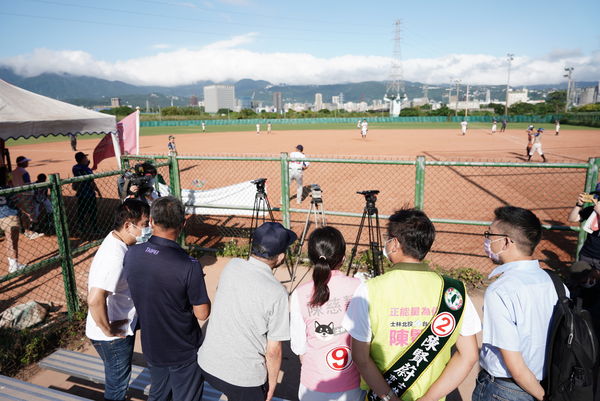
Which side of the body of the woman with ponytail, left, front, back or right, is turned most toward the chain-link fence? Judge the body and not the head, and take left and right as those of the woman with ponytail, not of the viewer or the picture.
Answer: front

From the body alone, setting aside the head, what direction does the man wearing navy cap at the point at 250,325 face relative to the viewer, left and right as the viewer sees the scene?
facing away from the viewer and to the right of the viewer

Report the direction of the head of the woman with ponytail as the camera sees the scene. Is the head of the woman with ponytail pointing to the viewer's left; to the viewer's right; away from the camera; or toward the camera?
away from the camera

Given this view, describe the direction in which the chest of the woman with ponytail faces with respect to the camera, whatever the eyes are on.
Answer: away from the camera

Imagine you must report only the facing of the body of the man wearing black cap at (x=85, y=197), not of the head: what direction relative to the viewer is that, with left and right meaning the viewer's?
facing away from the viewer and to the right of the viewer

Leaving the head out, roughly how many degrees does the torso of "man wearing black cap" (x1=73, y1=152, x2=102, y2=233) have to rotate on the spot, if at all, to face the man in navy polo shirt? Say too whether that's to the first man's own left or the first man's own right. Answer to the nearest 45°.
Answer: approximately 135° to the first man's own right

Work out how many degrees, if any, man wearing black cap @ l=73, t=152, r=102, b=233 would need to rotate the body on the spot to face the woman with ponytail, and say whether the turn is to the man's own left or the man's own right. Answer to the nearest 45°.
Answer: approximately 135° to the man's own right

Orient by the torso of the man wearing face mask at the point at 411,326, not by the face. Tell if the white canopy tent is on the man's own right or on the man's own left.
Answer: on the man's own left

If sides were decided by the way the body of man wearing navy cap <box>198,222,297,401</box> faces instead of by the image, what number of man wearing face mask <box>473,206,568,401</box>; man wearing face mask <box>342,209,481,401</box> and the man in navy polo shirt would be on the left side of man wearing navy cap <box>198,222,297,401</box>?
1

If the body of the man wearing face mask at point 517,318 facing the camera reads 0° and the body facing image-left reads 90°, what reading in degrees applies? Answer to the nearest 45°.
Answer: approximately 135°

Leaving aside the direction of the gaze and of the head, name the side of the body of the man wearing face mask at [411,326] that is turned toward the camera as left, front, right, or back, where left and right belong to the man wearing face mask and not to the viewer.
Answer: back

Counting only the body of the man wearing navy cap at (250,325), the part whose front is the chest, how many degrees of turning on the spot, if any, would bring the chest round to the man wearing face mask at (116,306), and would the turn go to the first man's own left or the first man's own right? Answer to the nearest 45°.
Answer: approximately 90° to the first man's own left

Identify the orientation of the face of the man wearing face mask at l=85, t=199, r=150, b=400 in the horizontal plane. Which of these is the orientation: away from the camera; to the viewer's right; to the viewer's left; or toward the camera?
to the viewer's right
